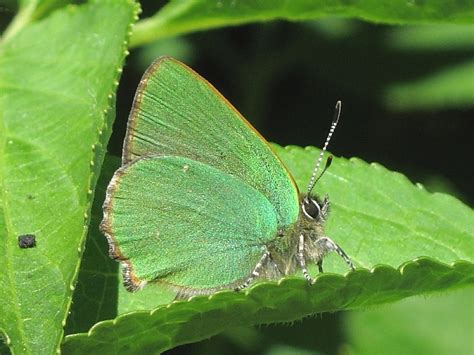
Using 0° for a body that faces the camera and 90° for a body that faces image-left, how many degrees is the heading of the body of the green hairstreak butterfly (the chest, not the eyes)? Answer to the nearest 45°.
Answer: approximately 270°

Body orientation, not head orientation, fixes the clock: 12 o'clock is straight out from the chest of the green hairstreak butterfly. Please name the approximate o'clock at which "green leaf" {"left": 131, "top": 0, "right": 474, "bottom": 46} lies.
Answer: The green leaf is roughly at 10 o'clock from the green hairstreak butterfly.

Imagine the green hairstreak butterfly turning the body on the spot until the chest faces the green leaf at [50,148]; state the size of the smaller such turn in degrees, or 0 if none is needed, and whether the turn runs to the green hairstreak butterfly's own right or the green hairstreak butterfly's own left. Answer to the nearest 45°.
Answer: approximately 180°
